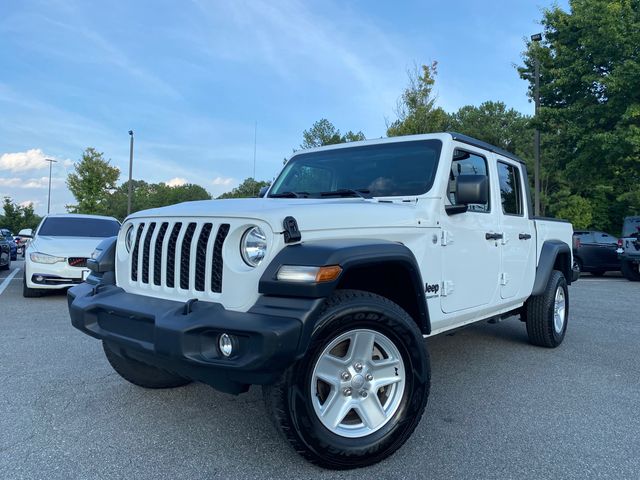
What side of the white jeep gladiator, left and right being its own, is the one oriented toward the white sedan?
right

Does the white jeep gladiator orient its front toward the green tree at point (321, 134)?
no

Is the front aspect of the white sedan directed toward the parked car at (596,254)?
no

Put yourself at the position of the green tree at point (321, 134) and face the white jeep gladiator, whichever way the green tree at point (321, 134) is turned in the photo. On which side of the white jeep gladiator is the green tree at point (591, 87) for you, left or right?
left

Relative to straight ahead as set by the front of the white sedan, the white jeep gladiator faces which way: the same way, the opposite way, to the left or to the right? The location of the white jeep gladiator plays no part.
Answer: to the right

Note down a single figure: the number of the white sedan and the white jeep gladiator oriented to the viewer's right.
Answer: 0

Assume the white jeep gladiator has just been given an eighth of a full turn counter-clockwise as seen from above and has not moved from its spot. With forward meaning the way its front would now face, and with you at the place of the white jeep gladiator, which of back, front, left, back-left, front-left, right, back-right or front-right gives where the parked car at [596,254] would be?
back-left

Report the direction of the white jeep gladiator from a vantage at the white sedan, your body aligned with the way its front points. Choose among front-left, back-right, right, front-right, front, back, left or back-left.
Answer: front

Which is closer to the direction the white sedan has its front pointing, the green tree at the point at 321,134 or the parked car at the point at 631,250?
the parked car

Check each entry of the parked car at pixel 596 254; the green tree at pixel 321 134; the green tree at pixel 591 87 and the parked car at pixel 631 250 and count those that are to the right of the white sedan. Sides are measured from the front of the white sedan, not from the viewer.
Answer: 0

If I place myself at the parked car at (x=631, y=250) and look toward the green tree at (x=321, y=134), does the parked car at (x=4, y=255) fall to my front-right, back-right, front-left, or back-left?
front-left

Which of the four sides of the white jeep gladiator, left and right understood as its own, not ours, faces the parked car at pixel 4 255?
right

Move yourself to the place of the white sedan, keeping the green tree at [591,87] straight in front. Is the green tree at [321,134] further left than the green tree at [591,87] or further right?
left

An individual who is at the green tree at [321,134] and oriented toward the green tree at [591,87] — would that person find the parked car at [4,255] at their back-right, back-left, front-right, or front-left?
front-right

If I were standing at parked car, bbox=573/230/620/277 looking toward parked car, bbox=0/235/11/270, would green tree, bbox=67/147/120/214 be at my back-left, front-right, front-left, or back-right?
front-right

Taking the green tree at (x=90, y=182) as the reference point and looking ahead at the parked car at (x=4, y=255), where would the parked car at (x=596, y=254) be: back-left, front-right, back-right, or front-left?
front-left

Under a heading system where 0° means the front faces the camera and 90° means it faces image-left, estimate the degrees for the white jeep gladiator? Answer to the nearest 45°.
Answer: approximately 45°

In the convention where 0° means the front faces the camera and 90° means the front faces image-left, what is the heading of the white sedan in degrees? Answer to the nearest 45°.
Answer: approximately 0°
